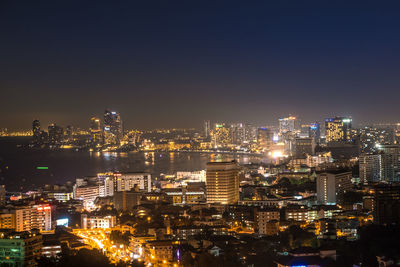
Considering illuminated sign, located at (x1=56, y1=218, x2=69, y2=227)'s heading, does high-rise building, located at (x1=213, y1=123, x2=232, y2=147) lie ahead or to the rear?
to the rear

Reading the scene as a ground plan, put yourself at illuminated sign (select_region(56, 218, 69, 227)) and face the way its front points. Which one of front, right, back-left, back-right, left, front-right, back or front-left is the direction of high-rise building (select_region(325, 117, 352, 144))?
back-left

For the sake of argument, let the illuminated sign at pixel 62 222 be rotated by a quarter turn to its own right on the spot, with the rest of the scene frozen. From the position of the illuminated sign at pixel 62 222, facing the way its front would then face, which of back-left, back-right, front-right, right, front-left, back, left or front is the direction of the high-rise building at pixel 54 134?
right

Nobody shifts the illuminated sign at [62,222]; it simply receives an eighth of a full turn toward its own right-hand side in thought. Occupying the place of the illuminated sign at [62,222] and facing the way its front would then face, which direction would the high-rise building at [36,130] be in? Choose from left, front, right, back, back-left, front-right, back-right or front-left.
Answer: back-right

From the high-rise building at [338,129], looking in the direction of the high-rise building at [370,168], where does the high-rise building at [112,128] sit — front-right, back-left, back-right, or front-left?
back-right

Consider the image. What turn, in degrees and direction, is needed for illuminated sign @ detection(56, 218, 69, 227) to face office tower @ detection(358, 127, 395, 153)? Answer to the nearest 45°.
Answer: approximately 135° to its left

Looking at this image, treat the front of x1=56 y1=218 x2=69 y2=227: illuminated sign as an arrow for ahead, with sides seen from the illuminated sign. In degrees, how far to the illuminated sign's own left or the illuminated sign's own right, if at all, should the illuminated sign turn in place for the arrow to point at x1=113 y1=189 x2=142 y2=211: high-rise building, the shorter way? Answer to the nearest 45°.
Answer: approximately 135° to the illuminated sign's own left

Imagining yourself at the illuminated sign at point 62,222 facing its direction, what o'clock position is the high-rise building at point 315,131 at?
The high-rise building is roughly at 7 o'clock from the illuminated sign.

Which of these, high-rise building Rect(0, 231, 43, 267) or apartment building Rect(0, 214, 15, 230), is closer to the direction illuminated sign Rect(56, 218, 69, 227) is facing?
the high-rise building

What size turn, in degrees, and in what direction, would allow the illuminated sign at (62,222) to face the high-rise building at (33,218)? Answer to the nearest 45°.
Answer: approximately 45° to its right

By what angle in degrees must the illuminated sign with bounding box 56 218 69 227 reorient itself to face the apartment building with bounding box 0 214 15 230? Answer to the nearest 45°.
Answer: approximately 45° to its right

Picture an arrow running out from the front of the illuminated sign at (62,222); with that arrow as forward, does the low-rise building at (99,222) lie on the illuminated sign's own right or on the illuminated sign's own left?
on the illuminated sign's own left

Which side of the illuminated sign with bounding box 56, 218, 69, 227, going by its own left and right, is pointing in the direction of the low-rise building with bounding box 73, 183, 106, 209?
back

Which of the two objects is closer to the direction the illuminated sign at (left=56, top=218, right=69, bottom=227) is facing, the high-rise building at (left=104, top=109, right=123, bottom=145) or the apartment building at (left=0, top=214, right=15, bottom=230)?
the apartment building

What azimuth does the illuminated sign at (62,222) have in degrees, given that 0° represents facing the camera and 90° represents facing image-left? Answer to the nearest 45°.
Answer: approximately 0°

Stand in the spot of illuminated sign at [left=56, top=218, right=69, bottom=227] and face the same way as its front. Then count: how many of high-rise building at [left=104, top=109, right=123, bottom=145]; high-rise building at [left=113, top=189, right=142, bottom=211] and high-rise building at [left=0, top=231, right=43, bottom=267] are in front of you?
1
